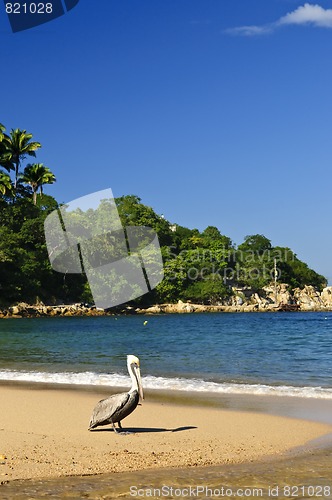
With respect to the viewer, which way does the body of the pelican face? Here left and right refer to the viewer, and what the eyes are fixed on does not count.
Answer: facing to the right of the viewer
